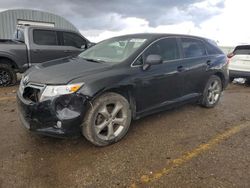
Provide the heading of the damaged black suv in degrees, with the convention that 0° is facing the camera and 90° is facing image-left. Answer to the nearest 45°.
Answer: approximately 45°

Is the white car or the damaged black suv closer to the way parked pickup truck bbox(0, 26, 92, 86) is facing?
the white car

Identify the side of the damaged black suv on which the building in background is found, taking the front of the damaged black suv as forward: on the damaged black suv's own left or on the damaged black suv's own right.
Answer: on the damaged black suv's own right

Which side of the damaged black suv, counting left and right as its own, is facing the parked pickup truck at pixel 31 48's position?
right

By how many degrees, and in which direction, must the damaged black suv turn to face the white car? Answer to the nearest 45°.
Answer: approximately 180°

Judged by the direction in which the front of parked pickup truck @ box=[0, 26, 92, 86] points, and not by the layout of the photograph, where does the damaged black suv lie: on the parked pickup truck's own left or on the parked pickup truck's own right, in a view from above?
on the parked pickup truck's own right

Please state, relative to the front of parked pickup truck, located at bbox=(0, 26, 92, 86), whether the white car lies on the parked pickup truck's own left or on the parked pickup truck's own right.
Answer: on the parked pickup truck's own right

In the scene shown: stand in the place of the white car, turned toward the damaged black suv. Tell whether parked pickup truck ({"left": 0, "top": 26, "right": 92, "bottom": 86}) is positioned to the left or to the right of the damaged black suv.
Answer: right

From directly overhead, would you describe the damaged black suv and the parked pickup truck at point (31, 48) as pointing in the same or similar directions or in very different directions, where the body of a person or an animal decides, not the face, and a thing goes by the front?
very different directions
